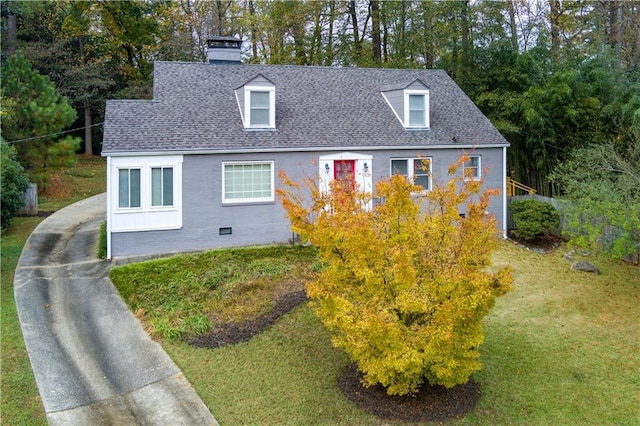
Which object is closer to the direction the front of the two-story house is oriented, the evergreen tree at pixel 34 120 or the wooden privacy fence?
the wooden privacy fence

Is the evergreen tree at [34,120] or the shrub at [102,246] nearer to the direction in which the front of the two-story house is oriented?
the shrub

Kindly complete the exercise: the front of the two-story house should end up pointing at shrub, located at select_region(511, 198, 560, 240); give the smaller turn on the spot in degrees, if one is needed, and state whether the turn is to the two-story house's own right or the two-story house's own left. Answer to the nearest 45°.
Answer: approximately 90° to the two-story house's own left

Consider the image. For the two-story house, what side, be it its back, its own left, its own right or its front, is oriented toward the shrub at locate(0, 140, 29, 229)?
right

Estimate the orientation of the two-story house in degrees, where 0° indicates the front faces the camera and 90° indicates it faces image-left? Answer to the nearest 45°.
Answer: approximately 0°

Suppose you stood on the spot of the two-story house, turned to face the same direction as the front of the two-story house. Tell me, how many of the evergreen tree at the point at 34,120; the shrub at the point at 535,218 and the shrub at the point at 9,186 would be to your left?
1

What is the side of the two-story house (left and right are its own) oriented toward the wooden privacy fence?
left
